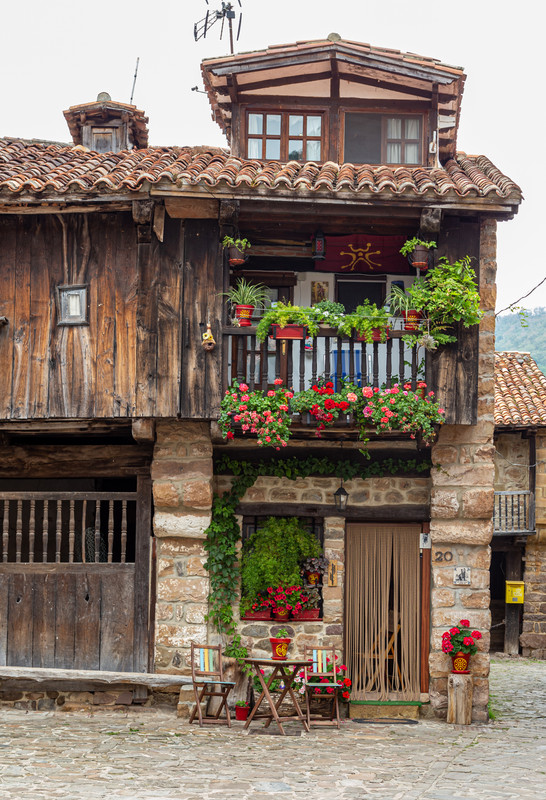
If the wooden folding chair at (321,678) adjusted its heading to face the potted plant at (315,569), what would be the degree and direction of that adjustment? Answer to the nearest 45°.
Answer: approximately 180°

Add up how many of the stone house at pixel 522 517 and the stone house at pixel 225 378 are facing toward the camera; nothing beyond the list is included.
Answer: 2

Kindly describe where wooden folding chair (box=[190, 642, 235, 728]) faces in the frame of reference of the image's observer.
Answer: facing the viewer and to the right of the viewer

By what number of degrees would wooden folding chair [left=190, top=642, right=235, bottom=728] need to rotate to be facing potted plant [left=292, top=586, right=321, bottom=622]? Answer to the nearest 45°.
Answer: approximately 90° to its left
